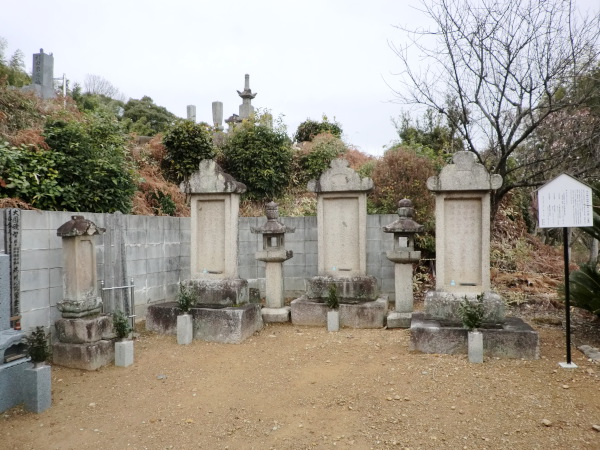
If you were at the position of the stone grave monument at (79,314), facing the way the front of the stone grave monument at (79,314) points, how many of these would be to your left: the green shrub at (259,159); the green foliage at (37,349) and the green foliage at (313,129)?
2

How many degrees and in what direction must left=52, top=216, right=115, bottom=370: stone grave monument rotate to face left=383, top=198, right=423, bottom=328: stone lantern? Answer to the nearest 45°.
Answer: approximately 45° to its left

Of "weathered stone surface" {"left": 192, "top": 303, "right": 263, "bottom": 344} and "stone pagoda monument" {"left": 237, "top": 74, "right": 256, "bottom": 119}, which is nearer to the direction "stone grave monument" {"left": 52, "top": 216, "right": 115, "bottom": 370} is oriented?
the weathered stone surface

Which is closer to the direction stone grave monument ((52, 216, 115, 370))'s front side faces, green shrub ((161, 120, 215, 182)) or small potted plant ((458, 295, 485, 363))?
the small potted plant

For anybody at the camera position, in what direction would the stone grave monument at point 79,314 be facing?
facing the viewer and to the right of the viewer

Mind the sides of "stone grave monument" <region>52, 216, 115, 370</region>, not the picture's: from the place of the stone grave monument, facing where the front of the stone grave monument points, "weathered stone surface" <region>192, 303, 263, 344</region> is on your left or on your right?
on your left

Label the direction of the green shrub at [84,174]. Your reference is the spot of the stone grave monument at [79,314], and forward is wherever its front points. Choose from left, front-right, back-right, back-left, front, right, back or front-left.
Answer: back-left

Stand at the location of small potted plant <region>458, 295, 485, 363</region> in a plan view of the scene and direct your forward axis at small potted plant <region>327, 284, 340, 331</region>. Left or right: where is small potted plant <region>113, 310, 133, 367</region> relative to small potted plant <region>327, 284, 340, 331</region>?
left

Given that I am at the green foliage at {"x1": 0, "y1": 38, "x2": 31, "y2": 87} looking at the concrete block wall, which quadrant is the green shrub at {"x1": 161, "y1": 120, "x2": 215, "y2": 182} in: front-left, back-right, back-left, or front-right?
front-left

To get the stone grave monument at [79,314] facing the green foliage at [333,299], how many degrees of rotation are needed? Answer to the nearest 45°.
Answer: approximately 45° to its left
